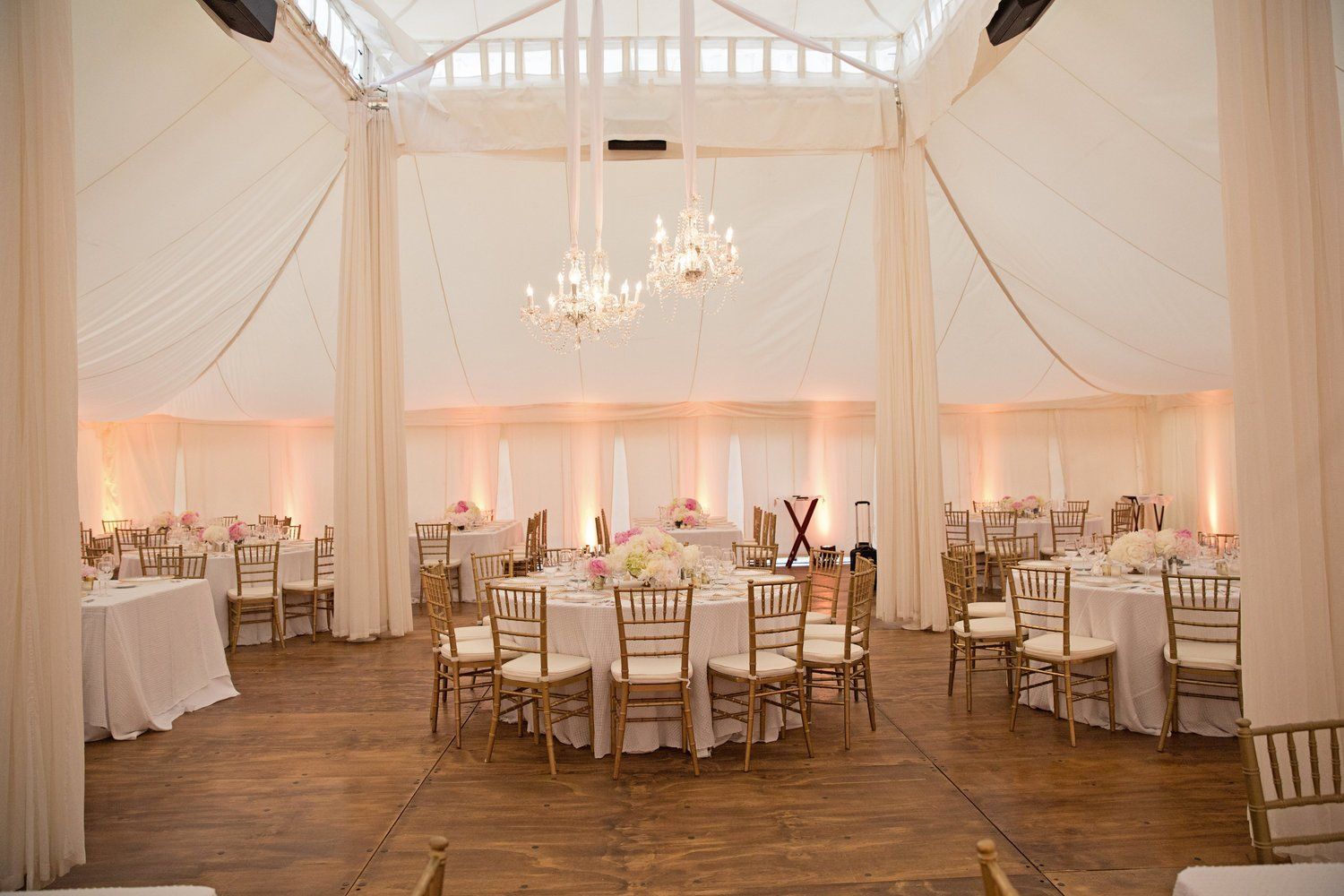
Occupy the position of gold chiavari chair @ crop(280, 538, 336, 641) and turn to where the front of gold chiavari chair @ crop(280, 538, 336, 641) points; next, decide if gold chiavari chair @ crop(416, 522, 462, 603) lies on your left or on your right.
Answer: on your right

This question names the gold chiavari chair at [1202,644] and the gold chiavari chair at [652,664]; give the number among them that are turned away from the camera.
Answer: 2

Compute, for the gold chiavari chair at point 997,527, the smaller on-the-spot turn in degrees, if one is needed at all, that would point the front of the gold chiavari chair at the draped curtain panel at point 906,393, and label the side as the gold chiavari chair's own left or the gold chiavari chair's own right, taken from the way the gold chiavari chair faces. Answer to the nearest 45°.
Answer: approximately 180°

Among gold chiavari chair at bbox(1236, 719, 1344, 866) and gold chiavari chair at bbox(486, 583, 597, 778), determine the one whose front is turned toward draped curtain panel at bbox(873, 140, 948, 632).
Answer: gold chiavari chair at bbox(486, 583, 597, 778)

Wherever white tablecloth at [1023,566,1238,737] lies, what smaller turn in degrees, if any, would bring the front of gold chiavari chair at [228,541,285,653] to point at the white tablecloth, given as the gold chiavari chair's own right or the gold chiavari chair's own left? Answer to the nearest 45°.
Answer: approximately 135° to the gold chiavari chair's own right

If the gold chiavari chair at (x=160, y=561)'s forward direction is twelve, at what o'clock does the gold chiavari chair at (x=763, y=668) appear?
the gold chiavari chair at (x=763, y=668) is roughly at 5 o'clock from the gold chiavari chair at (x=160, y=561).

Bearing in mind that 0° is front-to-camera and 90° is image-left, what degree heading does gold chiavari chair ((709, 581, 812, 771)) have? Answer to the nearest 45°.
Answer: approximately 135°

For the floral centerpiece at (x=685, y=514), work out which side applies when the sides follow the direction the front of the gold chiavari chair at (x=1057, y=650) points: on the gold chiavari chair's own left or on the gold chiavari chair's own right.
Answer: on the gold chiavari chair's own left

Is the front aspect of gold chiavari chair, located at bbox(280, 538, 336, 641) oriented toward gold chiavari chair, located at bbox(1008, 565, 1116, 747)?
no

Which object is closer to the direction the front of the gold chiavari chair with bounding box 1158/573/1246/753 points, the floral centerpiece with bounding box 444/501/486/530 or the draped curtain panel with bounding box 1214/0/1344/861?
the floral centerpiece

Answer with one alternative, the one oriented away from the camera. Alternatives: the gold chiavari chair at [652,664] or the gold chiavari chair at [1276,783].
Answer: the gold chiavari chair at [652,664]

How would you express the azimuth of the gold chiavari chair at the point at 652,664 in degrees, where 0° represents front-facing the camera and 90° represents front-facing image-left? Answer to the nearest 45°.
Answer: approximately 180°
